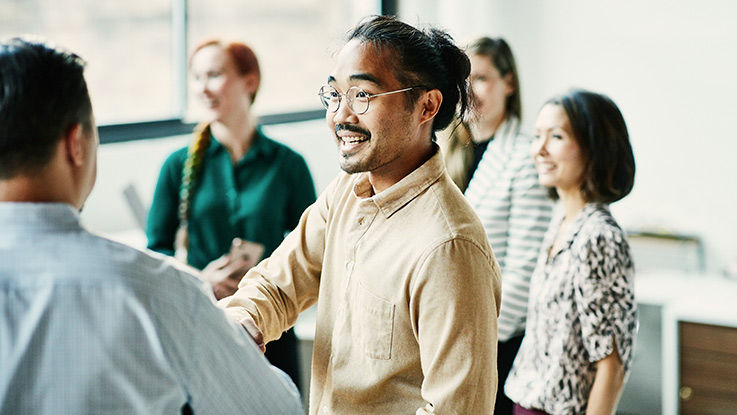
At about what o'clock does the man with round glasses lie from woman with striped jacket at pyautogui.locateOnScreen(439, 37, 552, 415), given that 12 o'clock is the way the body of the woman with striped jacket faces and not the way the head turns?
The man with round glasses is roughly at 11 o'clock from the woman with striped jacket.

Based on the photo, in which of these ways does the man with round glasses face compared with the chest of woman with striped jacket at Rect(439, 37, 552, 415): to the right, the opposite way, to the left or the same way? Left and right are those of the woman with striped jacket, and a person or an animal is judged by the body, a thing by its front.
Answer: the same way

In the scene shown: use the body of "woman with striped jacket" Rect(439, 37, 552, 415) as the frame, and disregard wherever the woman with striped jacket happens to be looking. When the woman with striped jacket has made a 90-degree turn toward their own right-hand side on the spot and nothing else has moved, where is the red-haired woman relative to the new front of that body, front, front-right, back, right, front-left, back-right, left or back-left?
front-left

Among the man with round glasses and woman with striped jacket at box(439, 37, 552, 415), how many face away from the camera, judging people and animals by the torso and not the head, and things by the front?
0

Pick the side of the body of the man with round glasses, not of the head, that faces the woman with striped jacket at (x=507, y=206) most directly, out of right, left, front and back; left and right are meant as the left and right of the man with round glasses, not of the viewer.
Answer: back

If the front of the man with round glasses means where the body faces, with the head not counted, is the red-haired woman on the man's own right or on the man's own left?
on the man's own right

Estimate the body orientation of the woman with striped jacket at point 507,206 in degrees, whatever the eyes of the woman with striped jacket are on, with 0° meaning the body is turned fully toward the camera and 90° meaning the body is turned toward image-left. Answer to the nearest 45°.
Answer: approximately 45°

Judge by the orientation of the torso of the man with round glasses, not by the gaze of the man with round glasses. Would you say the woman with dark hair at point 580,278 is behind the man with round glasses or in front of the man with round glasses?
behind

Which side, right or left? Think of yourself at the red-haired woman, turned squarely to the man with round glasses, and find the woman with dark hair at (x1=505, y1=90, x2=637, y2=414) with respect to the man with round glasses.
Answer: left

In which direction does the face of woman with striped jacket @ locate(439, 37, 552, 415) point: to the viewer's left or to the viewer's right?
to the viewer's left
